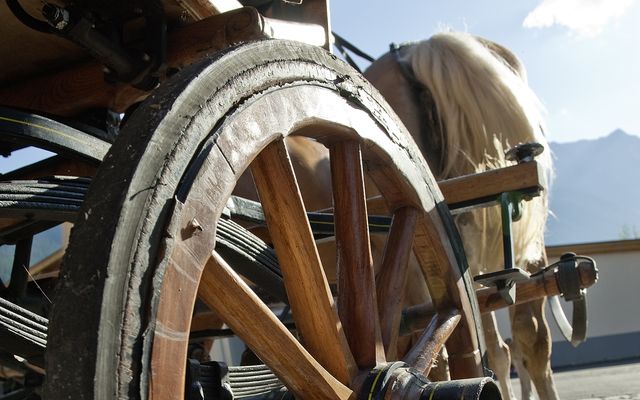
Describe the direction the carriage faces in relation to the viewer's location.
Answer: facing away from the viewer and to the right of the viewer

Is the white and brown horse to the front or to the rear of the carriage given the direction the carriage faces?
to the front
